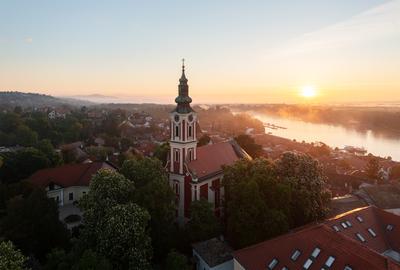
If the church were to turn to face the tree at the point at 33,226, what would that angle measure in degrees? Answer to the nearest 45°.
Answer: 0° — it already faces it

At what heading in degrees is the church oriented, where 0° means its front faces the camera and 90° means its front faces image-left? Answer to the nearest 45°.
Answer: approximately 45°

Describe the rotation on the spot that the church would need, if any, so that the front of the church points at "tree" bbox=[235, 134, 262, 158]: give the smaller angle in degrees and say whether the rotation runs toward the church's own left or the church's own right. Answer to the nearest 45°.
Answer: approximately 180°

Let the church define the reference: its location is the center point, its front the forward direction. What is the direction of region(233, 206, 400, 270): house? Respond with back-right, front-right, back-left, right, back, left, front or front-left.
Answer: left

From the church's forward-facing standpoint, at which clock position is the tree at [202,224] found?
The tree is roughly at 10 o'clock from the church.

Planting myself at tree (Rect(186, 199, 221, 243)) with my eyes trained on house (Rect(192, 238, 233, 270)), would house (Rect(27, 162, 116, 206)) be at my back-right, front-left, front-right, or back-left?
back-right

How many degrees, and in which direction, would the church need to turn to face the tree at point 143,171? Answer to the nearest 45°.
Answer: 0° — it already faces it

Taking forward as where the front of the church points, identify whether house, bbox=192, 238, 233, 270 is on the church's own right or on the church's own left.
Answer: on the church's own left

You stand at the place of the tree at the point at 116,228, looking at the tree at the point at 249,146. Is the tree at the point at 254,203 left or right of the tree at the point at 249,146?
right

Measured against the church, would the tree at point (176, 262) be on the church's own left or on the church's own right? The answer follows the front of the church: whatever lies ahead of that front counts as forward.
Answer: on the church's own left

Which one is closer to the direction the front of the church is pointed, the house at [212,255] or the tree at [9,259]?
the tree

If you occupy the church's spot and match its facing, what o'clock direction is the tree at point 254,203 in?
The tree is roughly at 9 o'clock from the church.
